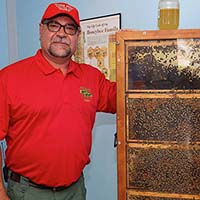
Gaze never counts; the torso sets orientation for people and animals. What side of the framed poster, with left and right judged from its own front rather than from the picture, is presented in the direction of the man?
front

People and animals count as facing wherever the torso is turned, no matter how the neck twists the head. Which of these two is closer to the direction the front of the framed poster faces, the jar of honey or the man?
the man

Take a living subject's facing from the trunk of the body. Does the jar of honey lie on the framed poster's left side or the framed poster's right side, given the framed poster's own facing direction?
on its left

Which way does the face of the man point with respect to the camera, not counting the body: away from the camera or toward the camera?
toward the camera

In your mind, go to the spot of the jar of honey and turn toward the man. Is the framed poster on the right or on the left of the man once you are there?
right

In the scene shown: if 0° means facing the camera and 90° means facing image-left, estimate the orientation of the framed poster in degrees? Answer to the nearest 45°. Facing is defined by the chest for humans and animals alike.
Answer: approximately 45°
